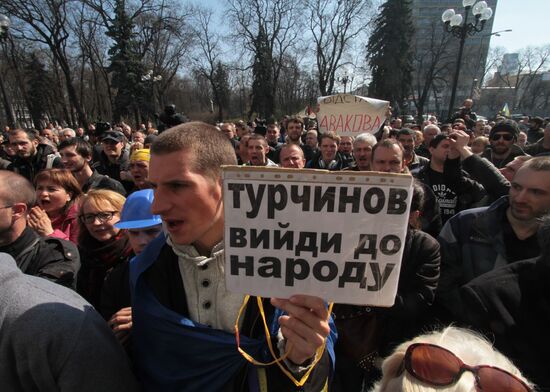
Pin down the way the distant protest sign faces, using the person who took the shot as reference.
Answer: facing the viewer

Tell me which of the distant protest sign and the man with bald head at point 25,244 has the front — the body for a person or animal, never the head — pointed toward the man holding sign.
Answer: the distant protest sign

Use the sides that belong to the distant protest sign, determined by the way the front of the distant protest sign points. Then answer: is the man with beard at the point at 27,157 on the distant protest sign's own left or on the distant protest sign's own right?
on the distant protest sign's own right

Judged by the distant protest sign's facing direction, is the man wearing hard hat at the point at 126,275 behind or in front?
in front

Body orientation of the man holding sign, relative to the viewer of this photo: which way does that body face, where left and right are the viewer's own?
facing the viewer and to the left of the viewer

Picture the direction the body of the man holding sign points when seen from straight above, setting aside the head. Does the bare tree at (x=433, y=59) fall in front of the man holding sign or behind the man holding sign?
behind

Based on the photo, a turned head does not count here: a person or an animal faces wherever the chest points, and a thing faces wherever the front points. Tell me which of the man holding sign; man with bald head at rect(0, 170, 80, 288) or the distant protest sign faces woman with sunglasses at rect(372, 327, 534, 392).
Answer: the distant protest sign

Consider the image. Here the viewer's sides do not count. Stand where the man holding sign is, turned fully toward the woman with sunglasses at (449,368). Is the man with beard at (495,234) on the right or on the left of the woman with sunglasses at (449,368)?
left

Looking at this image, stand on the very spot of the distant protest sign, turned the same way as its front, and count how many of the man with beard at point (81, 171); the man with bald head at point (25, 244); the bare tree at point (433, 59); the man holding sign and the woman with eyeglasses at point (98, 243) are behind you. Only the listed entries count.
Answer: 1

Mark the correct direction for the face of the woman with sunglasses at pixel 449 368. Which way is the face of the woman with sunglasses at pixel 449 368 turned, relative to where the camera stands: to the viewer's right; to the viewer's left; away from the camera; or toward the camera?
toward the camera

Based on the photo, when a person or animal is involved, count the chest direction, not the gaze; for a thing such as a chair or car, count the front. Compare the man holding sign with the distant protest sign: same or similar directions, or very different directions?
same or similar directions
